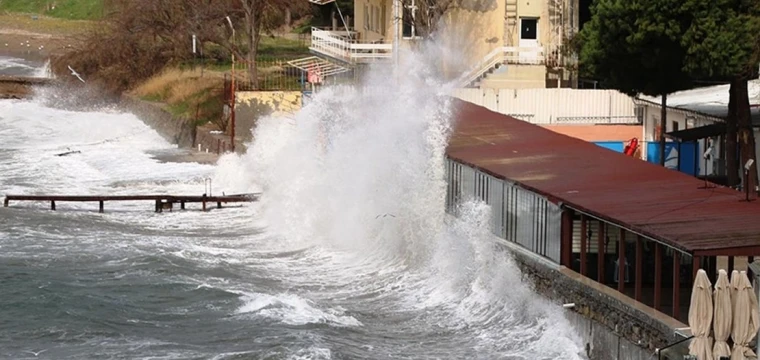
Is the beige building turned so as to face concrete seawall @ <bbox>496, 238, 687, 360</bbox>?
yes

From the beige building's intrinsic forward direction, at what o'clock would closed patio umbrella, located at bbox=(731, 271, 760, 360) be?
The closed patio umbrella is roughly at 12 o'clock from the beige building.

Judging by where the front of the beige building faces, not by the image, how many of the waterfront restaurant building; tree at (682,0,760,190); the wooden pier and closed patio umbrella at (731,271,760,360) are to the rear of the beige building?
0

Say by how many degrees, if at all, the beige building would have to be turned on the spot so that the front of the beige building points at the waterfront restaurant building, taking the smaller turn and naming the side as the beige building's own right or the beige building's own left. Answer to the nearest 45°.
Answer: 0° — it already faces it

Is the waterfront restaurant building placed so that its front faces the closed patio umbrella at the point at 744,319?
no

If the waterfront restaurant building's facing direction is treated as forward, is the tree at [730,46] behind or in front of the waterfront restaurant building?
behind

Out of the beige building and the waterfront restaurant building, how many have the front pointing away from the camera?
0

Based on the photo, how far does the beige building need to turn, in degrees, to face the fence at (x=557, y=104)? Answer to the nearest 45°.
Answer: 0° — it already faces it

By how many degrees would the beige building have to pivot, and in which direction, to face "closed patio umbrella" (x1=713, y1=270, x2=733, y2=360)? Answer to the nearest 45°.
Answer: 0° — it already faces it

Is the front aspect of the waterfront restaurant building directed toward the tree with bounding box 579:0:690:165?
no

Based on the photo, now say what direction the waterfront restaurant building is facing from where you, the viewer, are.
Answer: facing the viewer and to the left of the viewer

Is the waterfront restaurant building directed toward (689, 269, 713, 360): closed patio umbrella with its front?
no

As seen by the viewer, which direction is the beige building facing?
toward the camera

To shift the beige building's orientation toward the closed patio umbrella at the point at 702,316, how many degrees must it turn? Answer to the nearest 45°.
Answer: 0° — it already faces it

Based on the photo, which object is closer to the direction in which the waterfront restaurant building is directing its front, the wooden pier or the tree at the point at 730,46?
the wooden pier
